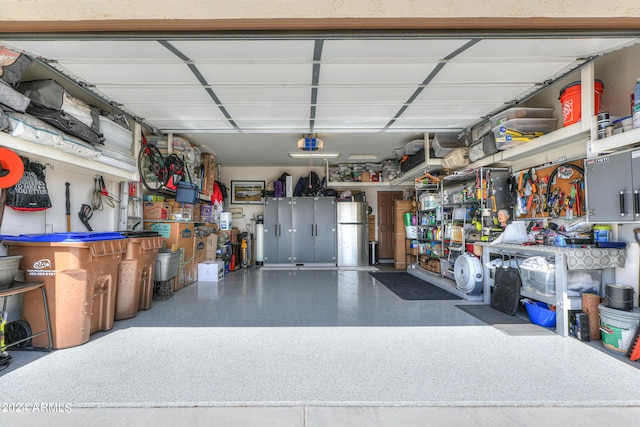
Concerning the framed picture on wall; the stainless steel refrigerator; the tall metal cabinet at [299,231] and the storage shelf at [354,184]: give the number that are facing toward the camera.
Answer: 4

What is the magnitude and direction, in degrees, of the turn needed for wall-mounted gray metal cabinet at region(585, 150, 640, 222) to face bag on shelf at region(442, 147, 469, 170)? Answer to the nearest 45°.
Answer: approximately 90° to its right

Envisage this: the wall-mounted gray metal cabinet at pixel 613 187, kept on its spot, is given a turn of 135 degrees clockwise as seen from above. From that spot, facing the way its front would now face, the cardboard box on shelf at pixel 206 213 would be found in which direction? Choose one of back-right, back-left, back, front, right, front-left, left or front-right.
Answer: left

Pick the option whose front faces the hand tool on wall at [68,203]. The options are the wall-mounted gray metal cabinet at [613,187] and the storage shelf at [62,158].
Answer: the wall-mounted gray metal cabinet

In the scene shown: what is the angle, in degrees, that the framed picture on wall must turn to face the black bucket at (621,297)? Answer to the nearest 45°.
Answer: approximately 45° to its left

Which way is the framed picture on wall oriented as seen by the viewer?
toward the camera

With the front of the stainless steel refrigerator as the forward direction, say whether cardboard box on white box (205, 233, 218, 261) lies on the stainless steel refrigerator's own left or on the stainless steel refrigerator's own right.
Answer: on the stainless steel refrigerator's own right

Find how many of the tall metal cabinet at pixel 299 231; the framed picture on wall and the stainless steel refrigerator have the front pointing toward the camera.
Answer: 3

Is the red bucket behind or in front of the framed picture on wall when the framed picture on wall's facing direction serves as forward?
in front

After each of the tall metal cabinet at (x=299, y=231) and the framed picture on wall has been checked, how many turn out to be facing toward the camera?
2

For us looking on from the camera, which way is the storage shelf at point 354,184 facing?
facing the viewer

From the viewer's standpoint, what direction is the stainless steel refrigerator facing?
toward the camera

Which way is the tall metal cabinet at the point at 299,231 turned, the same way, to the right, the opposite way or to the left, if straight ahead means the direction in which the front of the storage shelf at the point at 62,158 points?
to the right

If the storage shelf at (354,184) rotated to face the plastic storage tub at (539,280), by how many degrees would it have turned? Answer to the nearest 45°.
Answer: approximately 45° to its left

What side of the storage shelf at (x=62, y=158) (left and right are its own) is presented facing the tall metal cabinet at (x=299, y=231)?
left
